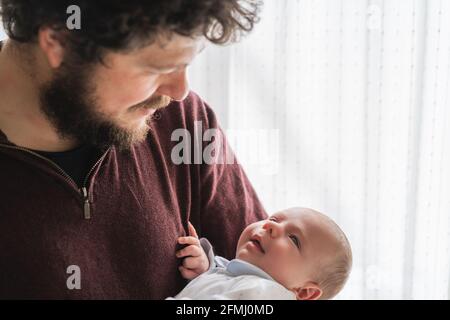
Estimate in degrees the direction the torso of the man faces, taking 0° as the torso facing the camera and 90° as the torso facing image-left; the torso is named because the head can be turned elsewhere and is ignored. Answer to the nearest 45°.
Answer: approximately 315°
